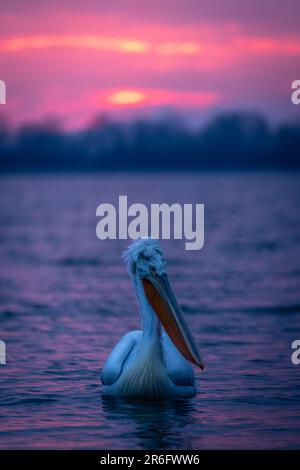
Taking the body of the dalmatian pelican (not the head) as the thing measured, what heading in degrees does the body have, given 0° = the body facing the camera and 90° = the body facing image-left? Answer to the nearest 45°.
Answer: approximately 0°
